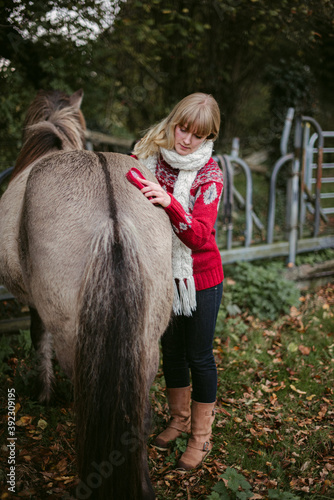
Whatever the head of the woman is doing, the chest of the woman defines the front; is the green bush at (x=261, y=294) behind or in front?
behind

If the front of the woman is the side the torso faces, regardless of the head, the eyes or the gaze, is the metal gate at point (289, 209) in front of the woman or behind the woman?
behind

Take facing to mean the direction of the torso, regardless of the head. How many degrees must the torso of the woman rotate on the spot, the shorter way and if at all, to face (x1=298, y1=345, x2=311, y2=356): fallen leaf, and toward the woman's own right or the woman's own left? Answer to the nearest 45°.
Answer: approximately 180°

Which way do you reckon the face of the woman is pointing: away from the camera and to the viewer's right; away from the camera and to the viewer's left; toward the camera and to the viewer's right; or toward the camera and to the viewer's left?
toward the camera and to the viewer's left

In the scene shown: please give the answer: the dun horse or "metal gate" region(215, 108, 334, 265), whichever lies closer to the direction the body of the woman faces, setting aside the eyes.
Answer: the dun horse

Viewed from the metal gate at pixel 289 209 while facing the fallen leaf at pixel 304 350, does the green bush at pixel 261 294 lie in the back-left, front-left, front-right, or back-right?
front-right

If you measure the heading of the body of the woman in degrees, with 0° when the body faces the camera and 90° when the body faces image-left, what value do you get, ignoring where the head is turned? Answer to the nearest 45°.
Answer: approximately 45°

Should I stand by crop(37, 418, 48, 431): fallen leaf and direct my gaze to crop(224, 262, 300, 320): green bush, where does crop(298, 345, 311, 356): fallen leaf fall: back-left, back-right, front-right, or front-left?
front-right
